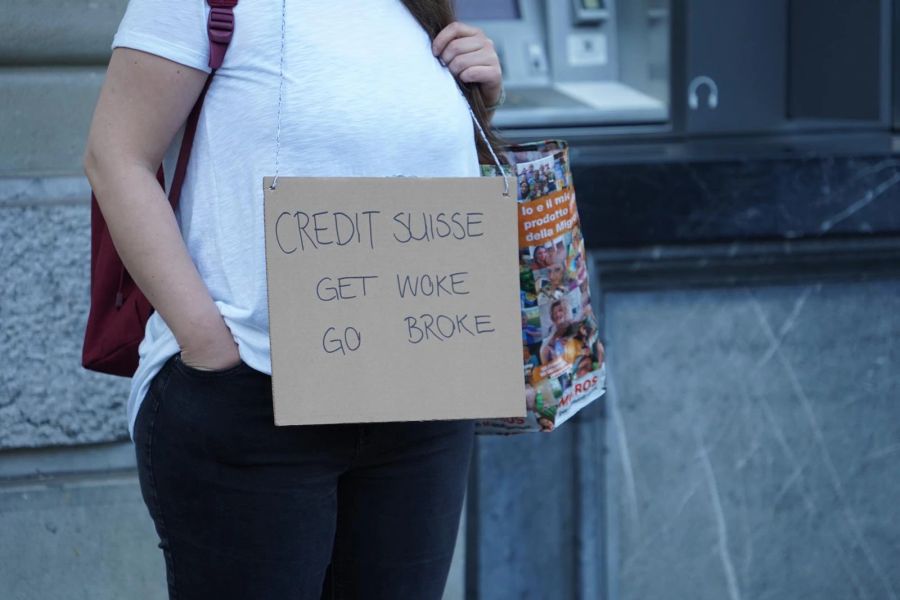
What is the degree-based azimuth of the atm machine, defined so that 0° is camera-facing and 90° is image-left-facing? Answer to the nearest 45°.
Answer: approximately 0°

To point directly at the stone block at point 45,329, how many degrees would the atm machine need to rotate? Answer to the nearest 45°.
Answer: approximately 45° to its right

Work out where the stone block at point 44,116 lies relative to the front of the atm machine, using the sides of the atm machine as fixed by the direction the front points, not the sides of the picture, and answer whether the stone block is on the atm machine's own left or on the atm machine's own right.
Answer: on the atm machine's own right
